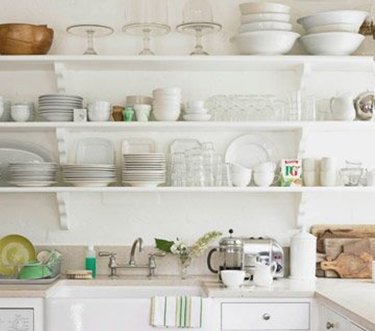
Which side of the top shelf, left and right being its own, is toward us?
front

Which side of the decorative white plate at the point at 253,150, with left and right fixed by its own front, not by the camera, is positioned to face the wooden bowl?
right

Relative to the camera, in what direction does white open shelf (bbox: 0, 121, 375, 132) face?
facing the viewer

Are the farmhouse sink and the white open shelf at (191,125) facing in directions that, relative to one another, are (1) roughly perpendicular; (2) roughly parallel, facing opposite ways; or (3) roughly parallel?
roughly parallel

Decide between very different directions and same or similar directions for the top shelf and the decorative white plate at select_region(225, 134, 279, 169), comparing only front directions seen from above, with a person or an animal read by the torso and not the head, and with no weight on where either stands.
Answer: same or similar directions

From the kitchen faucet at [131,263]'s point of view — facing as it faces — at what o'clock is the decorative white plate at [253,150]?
The decorative white plate is roughly at 9 o'clock from the kitchen faucet.

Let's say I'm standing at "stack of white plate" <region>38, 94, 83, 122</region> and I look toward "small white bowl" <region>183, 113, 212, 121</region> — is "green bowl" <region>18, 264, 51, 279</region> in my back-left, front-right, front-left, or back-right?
back-right

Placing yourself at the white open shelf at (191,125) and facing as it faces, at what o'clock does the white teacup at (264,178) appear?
The white teacup is roughly at 9 o'clock from the white open shelf.

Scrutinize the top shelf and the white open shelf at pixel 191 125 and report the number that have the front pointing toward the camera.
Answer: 2

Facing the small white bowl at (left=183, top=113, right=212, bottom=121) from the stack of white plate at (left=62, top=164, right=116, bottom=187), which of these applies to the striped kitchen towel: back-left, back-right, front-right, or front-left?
front-right

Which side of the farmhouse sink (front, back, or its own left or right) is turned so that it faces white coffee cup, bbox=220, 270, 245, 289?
left

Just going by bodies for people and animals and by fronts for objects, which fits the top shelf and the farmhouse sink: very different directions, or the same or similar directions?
same or similar directions

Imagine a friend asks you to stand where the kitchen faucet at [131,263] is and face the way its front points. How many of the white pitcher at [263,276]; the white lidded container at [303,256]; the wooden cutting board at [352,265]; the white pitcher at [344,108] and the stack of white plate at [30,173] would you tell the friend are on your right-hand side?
1
